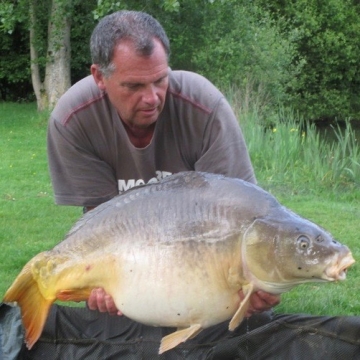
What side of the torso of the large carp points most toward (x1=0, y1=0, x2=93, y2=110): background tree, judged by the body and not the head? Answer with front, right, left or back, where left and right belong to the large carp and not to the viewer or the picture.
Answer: left

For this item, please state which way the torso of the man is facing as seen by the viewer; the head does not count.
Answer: toward the camera

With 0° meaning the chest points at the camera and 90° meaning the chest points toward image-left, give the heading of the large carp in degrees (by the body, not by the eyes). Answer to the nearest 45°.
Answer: approximately 270°

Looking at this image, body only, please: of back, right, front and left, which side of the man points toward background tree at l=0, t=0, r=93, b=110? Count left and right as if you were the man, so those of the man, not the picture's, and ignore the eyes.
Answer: back

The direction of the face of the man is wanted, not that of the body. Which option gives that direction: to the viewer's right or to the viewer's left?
to the viewer's right
